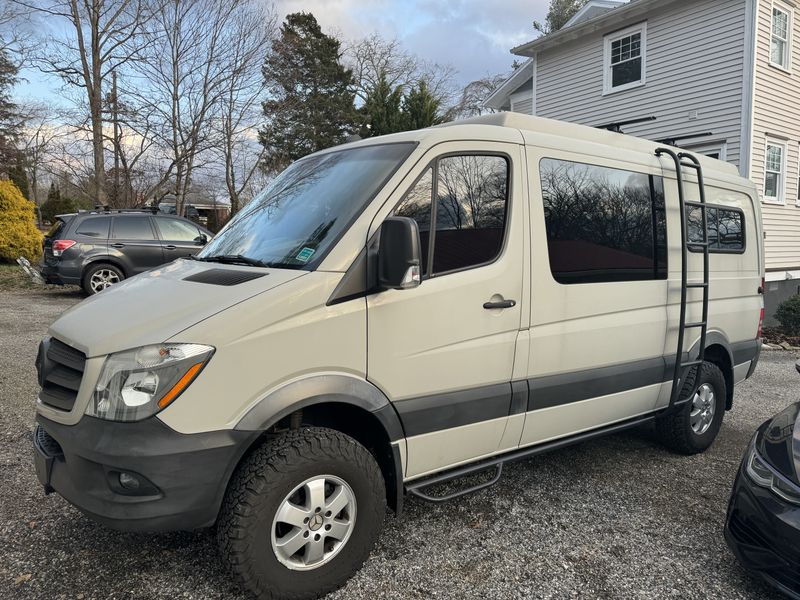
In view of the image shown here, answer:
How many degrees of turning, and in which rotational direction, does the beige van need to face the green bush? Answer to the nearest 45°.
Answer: approximately 180°

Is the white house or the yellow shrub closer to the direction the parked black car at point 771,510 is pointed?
the yellow shrub

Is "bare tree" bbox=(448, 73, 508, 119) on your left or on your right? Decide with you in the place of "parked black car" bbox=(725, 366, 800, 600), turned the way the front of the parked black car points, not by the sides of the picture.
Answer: on your right

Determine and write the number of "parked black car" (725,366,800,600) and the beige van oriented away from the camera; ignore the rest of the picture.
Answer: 0

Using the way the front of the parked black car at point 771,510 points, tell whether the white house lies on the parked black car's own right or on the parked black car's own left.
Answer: on the parked black car's own right

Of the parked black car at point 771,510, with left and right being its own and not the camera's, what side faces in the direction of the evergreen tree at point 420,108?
right

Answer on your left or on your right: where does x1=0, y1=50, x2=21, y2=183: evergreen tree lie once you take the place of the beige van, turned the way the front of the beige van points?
on your right

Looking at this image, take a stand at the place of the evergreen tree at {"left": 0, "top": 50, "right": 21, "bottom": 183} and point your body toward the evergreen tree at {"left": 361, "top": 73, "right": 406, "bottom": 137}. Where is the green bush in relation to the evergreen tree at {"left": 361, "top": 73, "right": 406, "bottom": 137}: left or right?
right

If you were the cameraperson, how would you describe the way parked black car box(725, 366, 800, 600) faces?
facing the viewer and to the left of the viewer

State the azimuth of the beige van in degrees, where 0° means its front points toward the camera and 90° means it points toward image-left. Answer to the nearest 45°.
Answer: approximately 45°

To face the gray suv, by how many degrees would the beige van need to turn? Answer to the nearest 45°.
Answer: approximately 90° to its right

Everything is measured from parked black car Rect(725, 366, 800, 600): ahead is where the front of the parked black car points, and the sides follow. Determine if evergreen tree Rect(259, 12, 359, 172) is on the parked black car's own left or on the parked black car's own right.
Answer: on the parked black car's own right

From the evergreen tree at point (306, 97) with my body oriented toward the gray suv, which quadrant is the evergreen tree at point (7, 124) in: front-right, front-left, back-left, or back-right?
front-right

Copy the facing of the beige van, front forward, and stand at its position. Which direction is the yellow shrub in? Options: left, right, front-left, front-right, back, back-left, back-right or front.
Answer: right

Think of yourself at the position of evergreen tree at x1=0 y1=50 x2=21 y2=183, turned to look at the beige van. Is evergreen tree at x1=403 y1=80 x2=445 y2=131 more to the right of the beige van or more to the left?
left

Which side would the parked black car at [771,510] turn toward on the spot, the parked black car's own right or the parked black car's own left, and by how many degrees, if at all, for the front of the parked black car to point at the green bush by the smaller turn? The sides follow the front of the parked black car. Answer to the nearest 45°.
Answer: approximately 135° to the parked black car's own right

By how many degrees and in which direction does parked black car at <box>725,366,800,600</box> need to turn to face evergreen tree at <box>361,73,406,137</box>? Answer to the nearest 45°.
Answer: approximately 90° to its right
